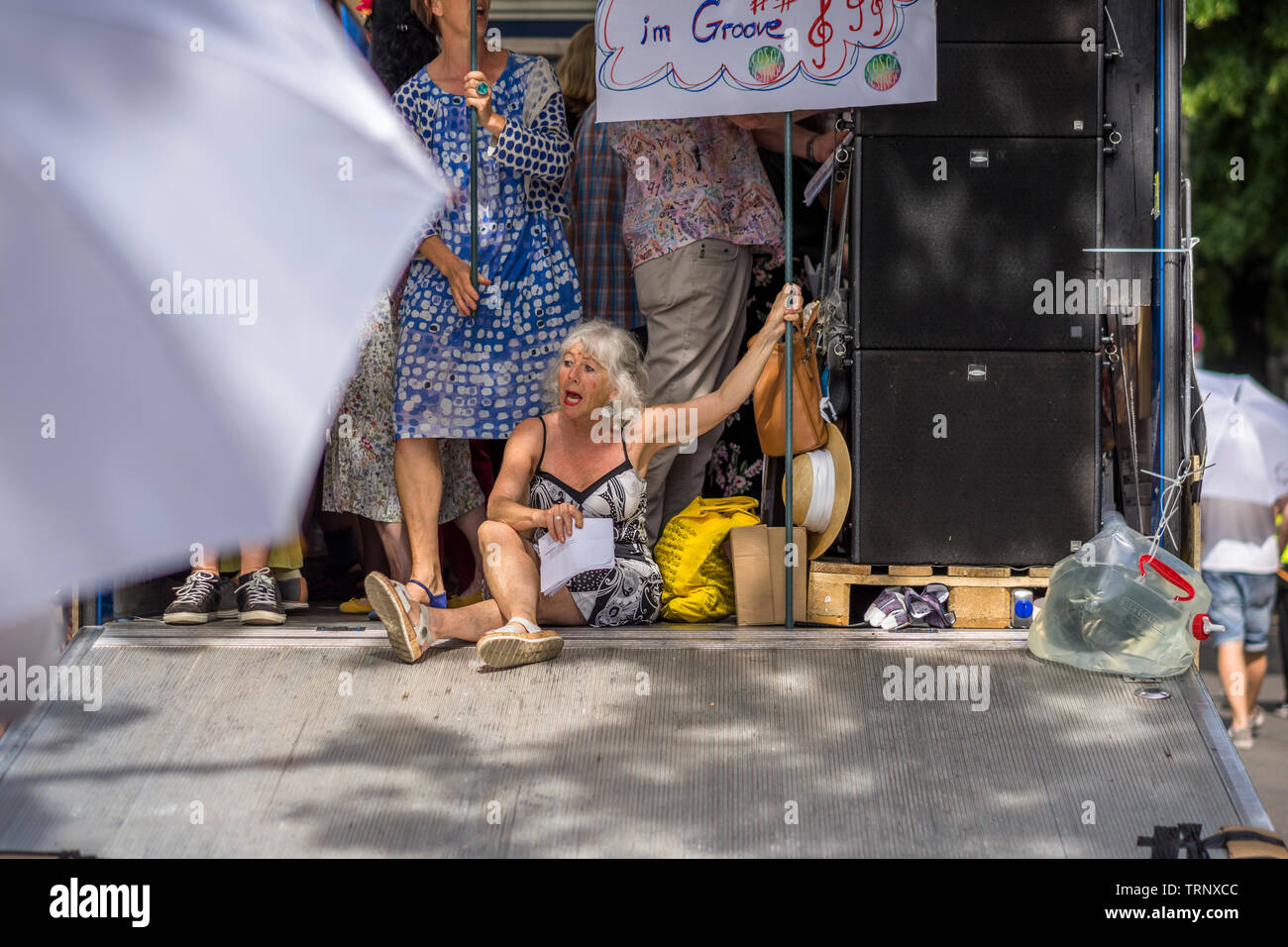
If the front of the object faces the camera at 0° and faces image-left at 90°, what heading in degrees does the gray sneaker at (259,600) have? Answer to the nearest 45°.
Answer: approximately 0°

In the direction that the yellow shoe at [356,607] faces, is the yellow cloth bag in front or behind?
behind

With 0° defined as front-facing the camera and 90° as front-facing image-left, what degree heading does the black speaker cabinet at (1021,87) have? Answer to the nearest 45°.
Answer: approximately 0°
